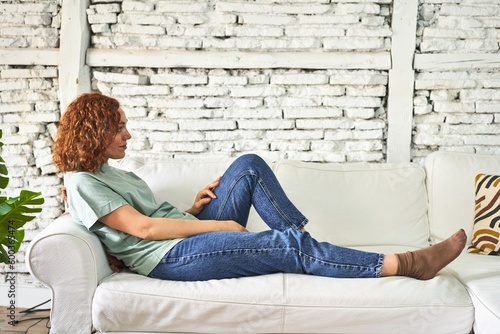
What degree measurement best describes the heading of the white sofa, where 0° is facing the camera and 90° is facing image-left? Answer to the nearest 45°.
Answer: approximately 0°

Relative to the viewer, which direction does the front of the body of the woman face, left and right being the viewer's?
facing to the right of the viewer

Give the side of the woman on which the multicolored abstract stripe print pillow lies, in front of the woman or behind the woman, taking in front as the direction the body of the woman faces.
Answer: in front
